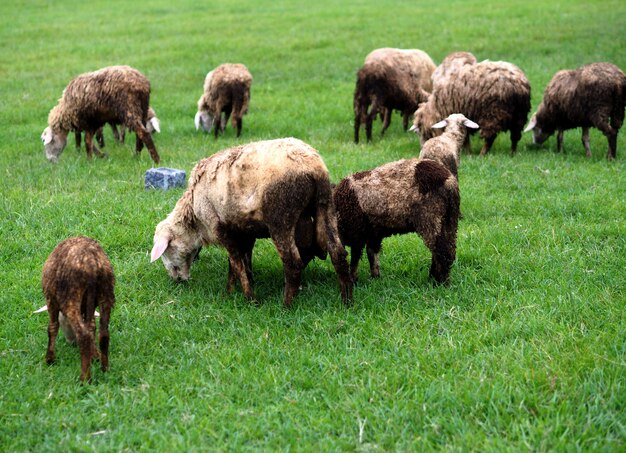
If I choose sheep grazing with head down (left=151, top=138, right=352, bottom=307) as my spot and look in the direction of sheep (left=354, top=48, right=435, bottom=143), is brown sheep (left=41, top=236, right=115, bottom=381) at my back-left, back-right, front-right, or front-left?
back-left

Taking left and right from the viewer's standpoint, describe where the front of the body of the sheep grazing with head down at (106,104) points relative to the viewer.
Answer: facing to the left of the viewer

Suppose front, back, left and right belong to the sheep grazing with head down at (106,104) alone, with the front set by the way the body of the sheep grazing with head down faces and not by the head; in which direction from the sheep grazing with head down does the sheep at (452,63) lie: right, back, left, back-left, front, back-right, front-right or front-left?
back

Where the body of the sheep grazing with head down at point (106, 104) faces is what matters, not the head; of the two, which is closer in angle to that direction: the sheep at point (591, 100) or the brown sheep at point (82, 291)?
the brown sheep

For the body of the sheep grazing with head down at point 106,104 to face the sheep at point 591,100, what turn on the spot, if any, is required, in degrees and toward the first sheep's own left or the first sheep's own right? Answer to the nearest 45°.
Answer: approximately 180°

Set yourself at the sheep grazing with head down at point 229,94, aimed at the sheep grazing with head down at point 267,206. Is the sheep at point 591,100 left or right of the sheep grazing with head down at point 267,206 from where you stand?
left

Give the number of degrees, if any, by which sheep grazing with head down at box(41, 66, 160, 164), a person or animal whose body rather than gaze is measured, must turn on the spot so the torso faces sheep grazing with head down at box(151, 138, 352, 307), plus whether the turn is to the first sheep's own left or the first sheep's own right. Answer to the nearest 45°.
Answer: approximately 90° to the first sheep's own left

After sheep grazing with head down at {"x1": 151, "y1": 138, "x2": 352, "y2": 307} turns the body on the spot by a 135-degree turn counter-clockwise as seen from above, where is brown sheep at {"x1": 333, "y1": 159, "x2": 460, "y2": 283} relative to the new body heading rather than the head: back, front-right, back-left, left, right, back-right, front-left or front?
left
